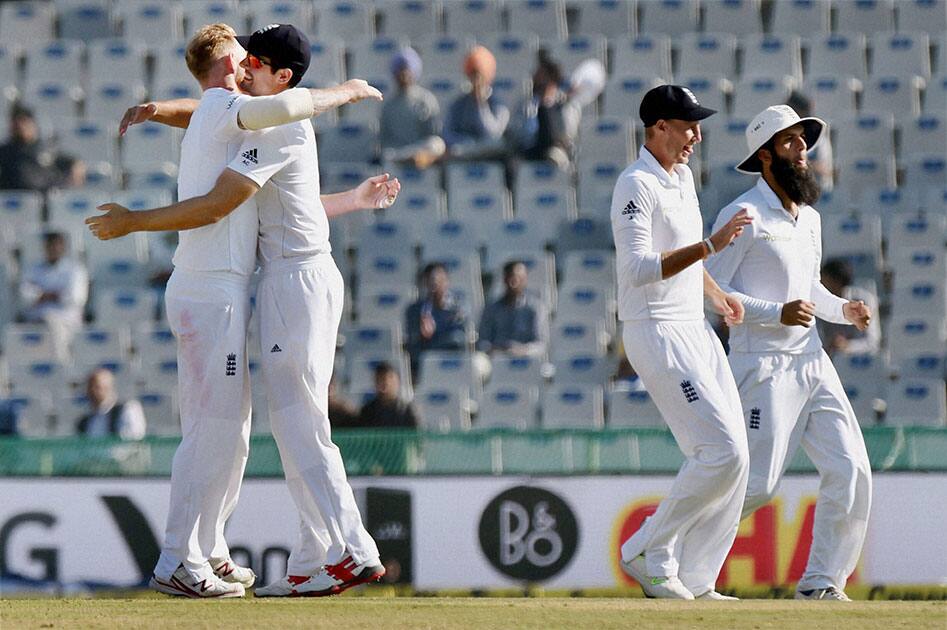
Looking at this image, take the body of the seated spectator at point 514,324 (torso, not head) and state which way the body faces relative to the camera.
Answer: toward the camera

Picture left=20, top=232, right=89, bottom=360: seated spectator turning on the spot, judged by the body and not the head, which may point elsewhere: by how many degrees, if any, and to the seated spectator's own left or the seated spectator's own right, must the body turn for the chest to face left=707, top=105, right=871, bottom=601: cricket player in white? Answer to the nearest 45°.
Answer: approximately 45° to the seated spectator's own left

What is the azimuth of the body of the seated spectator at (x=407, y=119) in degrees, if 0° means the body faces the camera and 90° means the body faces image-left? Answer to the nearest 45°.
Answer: approximately 0°

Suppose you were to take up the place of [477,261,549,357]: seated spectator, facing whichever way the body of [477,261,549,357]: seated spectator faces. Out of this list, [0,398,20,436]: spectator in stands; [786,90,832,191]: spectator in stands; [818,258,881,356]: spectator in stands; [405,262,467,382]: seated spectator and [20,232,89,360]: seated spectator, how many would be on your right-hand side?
3

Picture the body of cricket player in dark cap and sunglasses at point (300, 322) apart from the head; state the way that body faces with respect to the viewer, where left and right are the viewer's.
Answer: facing to the left of the viewer

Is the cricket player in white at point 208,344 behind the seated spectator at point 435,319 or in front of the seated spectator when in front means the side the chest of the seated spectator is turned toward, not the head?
in front

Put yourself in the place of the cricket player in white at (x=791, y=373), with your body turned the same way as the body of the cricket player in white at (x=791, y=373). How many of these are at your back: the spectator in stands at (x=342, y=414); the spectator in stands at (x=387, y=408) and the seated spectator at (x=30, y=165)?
3

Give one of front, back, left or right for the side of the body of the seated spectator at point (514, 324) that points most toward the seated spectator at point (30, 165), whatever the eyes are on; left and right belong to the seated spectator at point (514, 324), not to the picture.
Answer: right

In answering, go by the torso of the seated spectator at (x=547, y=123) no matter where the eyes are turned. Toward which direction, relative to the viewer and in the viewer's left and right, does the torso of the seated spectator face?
facing the viewer
